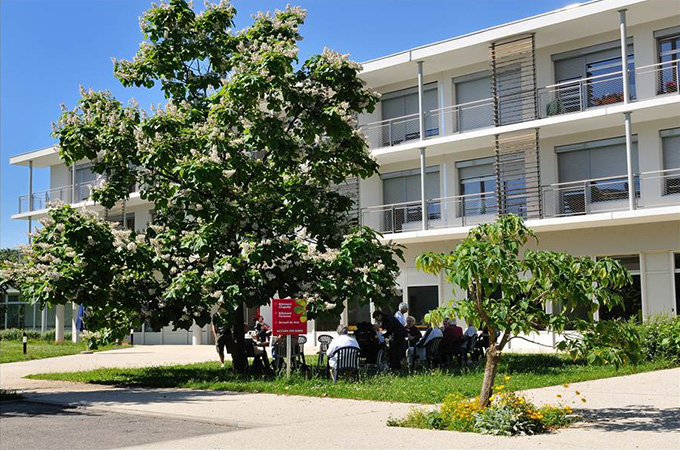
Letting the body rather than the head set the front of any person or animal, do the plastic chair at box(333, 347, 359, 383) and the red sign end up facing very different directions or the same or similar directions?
very different directions

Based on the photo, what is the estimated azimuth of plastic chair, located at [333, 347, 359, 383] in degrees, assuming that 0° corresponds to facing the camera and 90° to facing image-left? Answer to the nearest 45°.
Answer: approximately 180°

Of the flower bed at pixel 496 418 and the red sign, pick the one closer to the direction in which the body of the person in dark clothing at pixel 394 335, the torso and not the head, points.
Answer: the red sign

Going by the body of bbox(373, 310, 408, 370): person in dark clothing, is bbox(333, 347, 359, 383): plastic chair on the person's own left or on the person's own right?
on the person's own left

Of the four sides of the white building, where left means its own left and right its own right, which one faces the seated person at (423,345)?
front

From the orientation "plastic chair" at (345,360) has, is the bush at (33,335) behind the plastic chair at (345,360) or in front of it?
in front

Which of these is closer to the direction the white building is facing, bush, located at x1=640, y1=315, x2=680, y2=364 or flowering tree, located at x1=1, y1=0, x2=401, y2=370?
the flowering tree

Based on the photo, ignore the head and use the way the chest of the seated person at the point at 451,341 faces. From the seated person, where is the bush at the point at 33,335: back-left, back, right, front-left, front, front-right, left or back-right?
front-left

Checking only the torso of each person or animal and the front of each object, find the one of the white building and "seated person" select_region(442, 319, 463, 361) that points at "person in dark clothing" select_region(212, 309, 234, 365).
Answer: the white building

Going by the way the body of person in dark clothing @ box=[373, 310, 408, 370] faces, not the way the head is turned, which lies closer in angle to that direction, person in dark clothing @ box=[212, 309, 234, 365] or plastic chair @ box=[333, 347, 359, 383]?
the person in dark clothing

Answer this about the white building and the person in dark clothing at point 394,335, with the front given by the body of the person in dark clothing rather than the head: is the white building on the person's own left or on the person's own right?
on the person's own right
